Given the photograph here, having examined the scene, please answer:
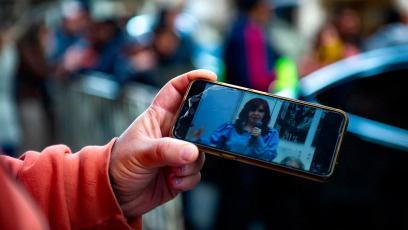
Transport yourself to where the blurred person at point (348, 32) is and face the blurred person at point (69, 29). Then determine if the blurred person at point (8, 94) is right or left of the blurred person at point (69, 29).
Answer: left

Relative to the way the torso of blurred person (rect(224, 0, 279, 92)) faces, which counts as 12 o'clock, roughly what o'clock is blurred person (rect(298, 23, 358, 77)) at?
blurred person (rect(298, 23, 358, 77)) is roughly at 10 o'clock from blurred person (rect(224, 0, 279, 92)).

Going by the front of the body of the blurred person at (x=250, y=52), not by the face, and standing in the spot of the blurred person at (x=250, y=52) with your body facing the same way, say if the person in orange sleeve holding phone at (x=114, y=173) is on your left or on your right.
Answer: on your right

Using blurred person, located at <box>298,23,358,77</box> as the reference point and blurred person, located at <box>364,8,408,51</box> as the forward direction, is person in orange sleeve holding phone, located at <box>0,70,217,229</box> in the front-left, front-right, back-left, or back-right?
back-right

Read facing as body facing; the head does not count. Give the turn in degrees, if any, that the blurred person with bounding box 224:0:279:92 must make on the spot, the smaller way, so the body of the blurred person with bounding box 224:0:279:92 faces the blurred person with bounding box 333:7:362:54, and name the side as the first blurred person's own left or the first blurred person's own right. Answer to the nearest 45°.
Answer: approximately 45° to the first blurred person's own left
